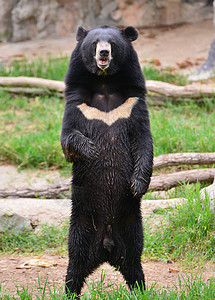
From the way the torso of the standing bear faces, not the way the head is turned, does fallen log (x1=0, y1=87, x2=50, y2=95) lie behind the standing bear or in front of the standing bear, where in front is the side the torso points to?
behind

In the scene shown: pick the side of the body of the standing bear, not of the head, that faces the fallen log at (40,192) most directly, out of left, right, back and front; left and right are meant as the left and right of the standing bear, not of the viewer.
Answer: back

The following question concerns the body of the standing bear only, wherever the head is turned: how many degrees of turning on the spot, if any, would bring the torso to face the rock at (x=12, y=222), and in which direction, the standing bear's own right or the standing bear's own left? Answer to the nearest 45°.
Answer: approximately 135° to the standing bear's own right

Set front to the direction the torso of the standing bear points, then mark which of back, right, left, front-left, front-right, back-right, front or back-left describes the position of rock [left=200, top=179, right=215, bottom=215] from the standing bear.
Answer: back-left

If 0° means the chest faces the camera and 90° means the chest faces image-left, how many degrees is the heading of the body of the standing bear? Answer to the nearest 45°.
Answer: approximately 0°

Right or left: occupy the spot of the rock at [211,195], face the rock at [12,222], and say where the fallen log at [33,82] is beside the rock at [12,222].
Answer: right

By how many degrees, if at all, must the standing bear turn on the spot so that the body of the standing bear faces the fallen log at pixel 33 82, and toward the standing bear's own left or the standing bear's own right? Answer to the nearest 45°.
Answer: approximately 180°

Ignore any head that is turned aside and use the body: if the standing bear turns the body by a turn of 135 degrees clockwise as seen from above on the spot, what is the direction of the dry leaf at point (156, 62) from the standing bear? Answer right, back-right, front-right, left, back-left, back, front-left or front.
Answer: front-right

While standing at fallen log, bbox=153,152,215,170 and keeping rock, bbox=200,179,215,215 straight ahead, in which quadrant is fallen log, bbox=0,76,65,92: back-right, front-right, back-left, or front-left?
back-right
